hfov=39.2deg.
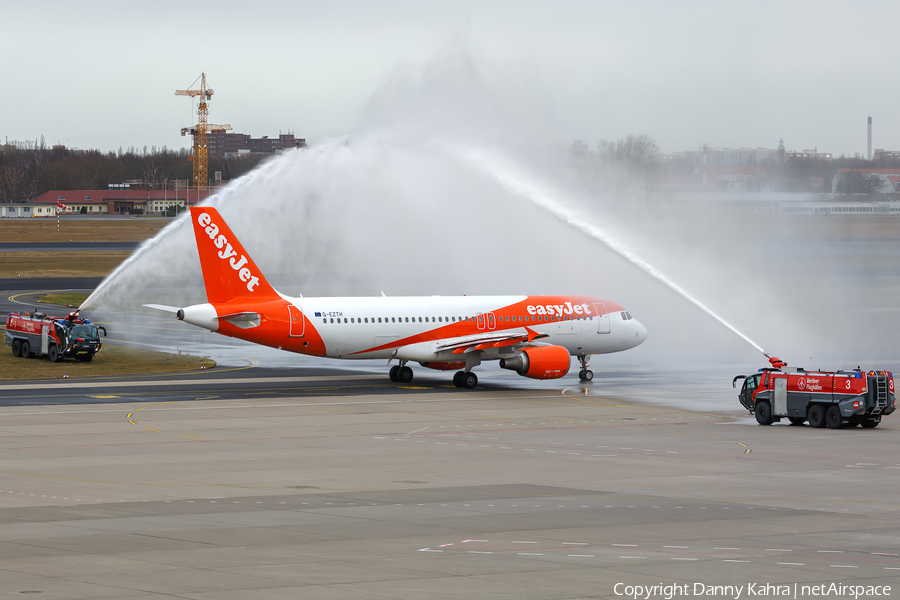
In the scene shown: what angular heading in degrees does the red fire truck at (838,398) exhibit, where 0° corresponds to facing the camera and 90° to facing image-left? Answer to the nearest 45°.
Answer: approximately 135°
